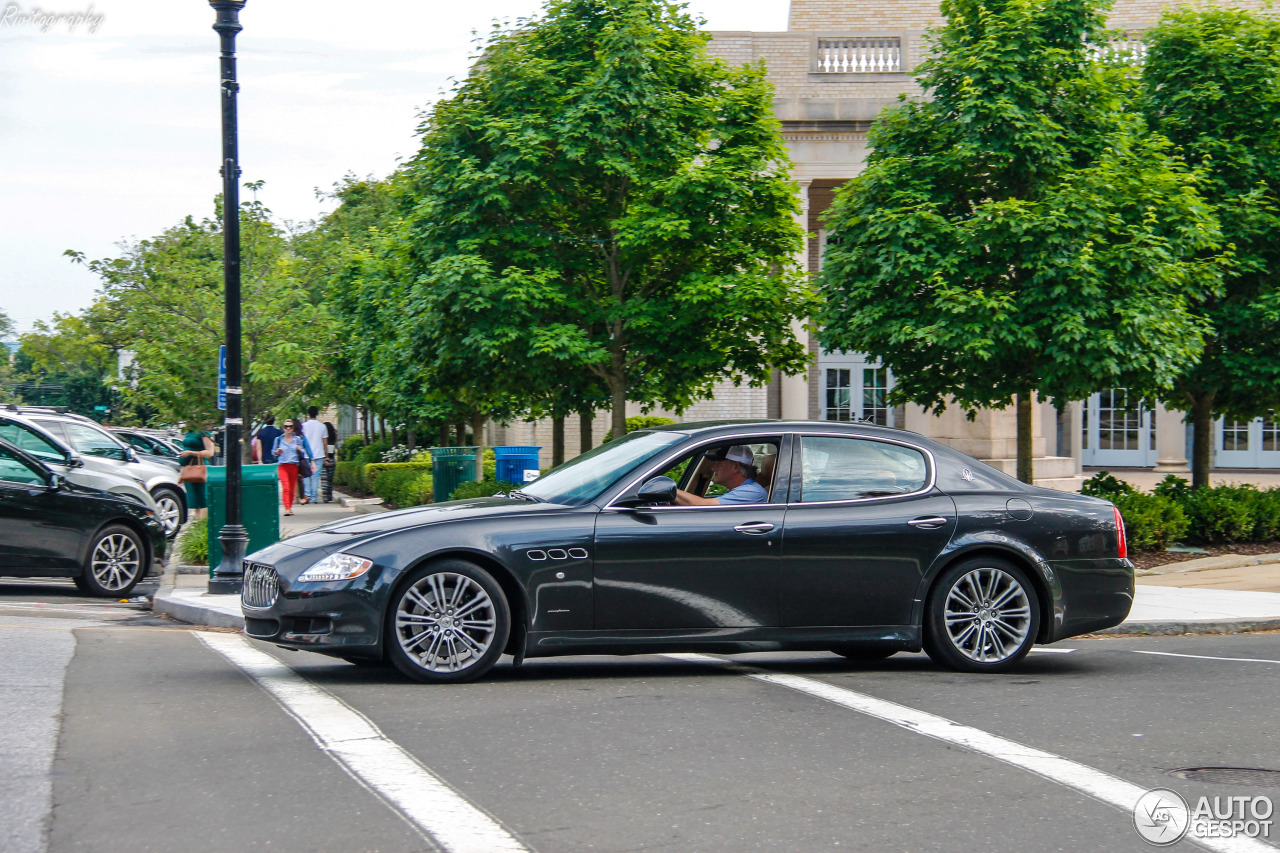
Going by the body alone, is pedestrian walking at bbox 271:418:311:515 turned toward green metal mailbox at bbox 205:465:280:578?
yes

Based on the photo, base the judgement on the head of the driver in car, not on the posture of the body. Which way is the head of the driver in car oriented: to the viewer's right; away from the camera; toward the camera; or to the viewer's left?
to the viewer's left

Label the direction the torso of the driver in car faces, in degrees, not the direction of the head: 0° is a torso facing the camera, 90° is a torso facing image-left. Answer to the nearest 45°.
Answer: approximately 90°

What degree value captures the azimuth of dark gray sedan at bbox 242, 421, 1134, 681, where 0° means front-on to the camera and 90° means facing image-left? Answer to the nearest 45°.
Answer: approximately 90°

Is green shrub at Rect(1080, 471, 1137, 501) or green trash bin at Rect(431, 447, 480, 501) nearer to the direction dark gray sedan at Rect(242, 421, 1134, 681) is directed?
the green trash bin
